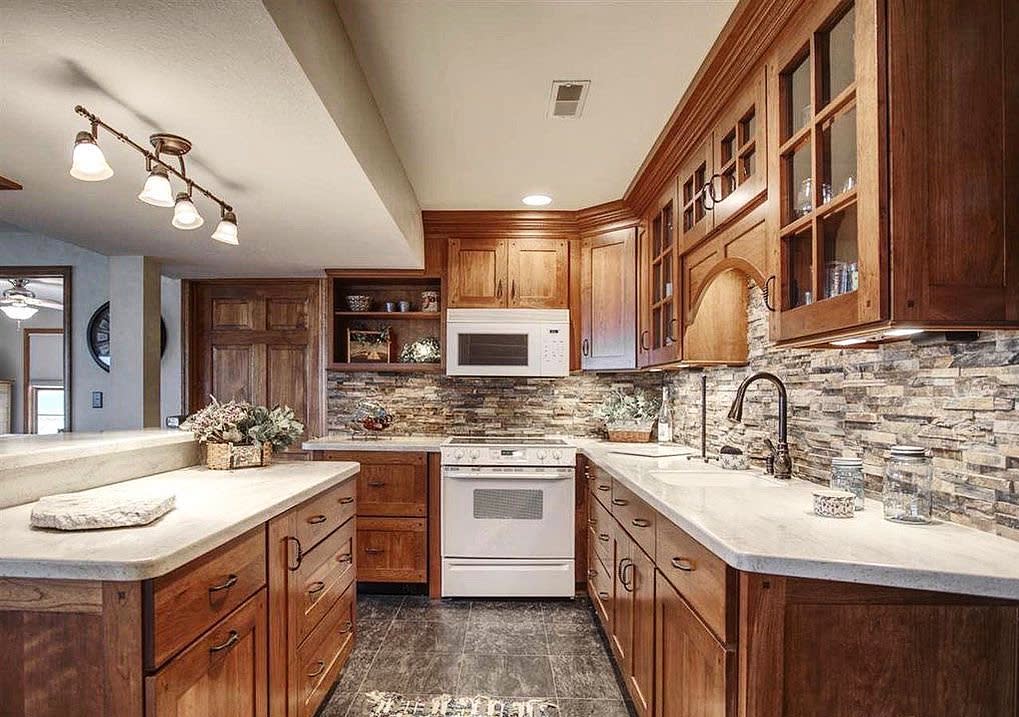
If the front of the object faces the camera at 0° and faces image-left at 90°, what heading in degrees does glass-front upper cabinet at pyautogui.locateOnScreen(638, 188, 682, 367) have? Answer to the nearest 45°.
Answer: approximately 90°

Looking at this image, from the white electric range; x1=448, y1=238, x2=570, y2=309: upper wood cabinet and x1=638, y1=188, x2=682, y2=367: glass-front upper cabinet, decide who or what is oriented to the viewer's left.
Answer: the glass-front upper cabinet

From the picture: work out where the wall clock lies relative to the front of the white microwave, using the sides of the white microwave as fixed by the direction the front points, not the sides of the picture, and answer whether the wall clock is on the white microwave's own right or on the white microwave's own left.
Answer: on the white microwave's own right

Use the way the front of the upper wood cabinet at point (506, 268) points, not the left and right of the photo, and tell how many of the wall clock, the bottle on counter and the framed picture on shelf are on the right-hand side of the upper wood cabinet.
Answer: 2

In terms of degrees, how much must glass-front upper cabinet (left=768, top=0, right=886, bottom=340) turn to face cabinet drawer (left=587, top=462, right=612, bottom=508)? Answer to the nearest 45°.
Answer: approximately 90° to its right

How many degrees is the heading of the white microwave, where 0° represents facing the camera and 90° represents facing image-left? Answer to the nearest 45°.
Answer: approximately 0°

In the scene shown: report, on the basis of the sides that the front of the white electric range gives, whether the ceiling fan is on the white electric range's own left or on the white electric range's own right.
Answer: on the white electric range's own right
